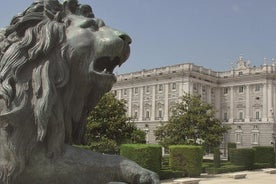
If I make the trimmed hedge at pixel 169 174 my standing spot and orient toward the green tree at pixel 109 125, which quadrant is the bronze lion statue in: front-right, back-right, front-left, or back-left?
back-left

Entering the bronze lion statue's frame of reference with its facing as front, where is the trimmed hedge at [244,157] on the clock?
The trimmed hedge is roughly at 10 o'clock from the bronze lion statue.

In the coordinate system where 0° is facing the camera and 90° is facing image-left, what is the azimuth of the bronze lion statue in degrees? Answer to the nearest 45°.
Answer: approximately 270°

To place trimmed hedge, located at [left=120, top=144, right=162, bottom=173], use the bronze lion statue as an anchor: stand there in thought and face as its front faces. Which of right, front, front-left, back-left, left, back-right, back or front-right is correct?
left

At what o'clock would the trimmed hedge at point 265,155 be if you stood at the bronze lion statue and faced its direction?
The trimmed hedge is roughly at 10 o'clock from the bronze lion statue.

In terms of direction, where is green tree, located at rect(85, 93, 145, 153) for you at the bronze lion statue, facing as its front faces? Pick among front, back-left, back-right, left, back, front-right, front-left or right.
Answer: left

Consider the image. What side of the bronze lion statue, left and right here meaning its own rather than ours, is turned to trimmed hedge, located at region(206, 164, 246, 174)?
left

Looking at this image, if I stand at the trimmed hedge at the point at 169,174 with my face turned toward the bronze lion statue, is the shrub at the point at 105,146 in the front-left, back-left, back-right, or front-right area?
back-right

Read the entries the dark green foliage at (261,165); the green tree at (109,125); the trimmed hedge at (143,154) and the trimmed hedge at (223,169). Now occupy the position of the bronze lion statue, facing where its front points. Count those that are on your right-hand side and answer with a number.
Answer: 0

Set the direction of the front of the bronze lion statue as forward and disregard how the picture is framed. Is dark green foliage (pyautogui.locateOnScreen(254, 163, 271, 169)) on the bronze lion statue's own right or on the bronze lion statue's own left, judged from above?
on the bronze lion statue's own left

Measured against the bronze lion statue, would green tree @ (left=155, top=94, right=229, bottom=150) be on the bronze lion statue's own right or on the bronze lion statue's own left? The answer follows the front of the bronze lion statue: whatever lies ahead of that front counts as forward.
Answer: on the bronze lion statue's own left

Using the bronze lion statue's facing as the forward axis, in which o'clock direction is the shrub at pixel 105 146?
The shrub is roughly at 9 o'clock from the bronze lion statue.

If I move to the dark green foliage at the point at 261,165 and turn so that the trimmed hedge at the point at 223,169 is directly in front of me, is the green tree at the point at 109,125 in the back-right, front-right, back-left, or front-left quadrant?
front-right
